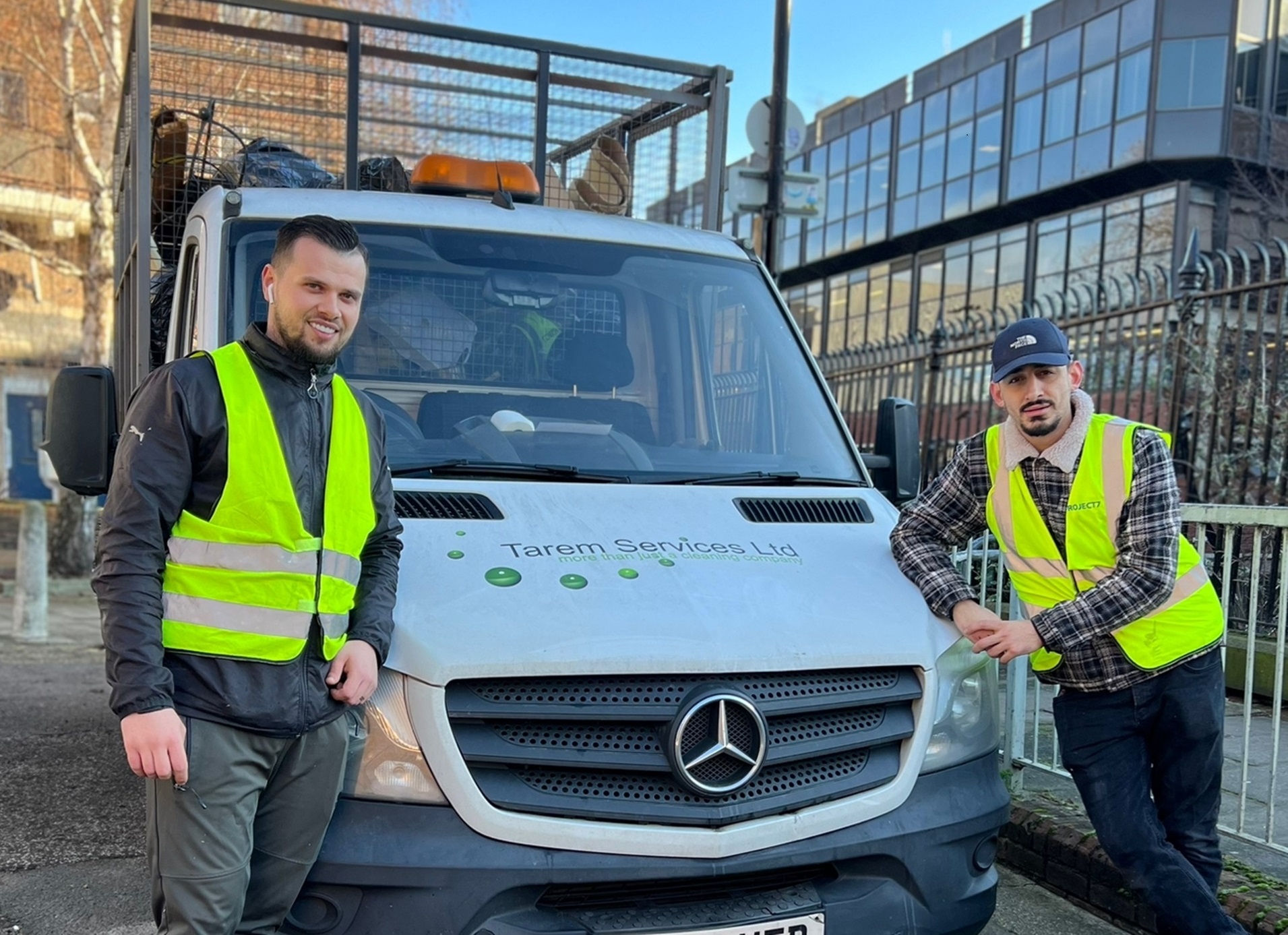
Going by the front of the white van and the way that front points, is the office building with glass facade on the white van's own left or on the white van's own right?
on the white van's own left

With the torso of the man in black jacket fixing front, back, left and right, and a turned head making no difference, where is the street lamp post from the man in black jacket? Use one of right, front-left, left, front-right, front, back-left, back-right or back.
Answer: left

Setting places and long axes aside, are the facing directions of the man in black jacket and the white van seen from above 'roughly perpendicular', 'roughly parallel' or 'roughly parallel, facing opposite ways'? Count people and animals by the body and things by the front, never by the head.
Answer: roughly parallel

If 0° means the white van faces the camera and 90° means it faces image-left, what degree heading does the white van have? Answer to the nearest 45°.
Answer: approximately 315°

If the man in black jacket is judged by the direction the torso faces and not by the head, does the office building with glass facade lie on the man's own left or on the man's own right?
on the man's own left

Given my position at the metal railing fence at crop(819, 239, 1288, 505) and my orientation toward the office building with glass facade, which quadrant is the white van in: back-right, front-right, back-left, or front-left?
back-left

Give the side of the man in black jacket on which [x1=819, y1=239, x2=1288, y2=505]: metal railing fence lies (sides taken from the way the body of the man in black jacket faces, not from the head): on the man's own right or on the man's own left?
on the man's own left

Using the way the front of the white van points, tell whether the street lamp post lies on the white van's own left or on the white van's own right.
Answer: on the white van's own left

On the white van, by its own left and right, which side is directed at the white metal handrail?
left

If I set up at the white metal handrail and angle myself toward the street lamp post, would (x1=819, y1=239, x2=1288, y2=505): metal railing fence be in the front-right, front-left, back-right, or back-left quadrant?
front-right

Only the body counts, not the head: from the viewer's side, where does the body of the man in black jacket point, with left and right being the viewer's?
facing the viewer and to the right of the viewer

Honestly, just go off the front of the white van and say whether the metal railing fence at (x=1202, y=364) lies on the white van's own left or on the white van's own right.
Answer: on the white van's own left

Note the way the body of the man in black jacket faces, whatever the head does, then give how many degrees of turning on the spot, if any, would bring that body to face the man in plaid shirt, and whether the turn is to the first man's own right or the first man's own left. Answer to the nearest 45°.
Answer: approximately 45° to the first man's own left

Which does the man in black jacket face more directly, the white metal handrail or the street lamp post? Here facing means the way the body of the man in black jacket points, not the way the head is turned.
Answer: the white metal handrail

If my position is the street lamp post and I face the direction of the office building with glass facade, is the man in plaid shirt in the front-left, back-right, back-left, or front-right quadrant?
back-right
